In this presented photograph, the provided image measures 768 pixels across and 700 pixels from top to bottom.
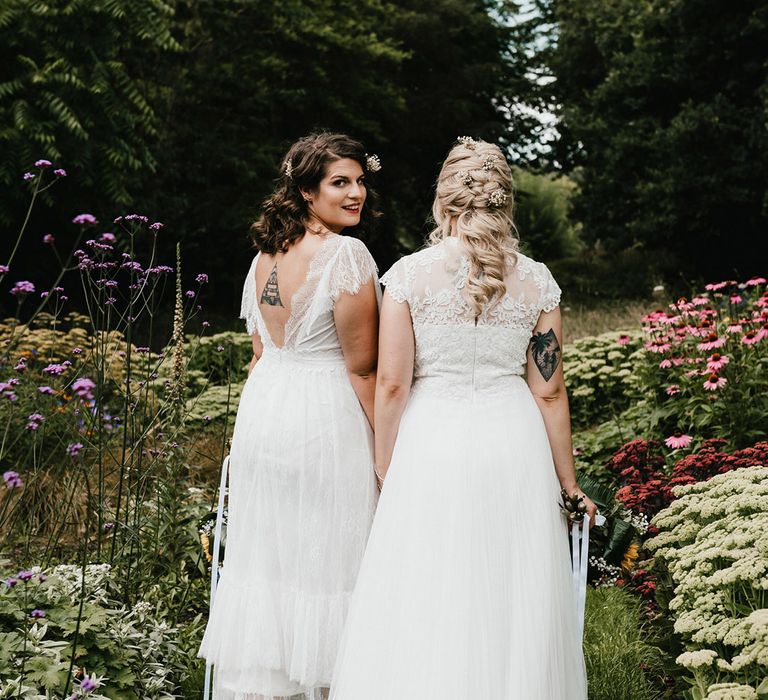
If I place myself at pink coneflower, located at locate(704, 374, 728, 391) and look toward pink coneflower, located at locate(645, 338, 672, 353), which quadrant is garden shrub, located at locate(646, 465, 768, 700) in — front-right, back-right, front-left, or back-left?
back-left

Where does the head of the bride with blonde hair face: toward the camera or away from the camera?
away from the camera

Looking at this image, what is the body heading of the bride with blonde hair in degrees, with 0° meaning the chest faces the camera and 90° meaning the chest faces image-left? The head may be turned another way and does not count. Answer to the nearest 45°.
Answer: approximately 180°

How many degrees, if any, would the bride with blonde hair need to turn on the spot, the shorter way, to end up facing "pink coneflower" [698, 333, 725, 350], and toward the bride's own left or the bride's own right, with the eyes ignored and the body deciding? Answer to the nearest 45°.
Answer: approximately 45° to the bride's own right

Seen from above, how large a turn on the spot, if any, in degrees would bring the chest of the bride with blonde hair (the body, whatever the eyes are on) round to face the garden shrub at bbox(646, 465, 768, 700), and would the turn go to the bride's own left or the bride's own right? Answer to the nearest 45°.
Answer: approximately 90° to the bride's own right

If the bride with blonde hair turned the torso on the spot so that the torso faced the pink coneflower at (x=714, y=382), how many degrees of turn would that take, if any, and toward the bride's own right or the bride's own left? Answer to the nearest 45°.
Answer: approximately 45° to the bride's own right
